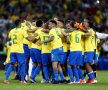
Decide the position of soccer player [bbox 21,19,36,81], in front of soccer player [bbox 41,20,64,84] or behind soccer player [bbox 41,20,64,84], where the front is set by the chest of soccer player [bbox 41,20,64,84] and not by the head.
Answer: in front

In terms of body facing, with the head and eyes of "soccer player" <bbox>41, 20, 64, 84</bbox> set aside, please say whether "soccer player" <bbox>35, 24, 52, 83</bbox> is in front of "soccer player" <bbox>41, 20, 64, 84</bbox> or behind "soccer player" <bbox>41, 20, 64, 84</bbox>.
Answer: in front

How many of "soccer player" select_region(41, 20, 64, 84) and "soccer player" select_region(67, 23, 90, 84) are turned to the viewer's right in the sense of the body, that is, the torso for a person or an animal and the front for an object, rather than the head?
0
